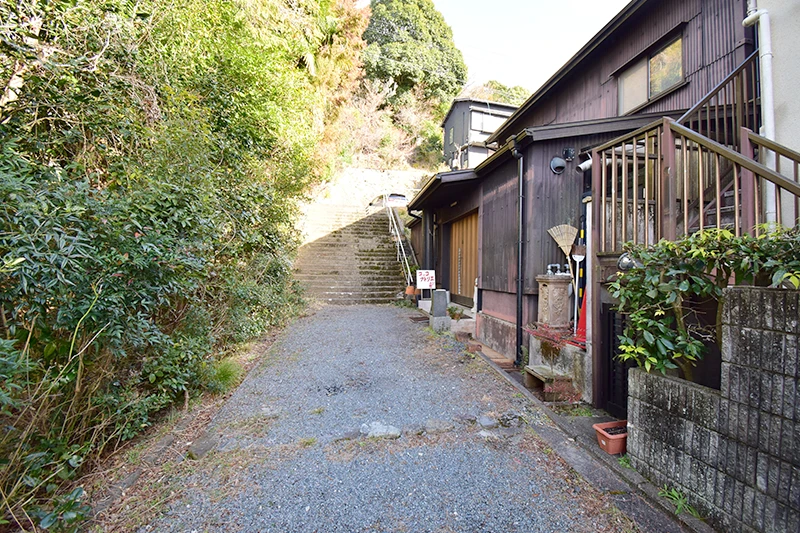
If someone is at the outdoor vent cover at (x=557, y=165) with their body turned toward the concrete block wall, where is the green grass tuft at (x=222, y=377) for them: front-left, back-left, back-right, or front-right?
front-right

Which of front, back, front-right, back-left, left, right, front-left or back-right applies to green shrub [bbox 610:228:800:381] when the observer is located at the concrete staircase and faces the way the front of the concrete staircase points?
front

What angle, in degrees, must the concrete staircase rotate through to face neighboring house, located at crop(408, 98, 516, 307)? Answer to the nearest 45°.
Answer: approximately 45° to its left

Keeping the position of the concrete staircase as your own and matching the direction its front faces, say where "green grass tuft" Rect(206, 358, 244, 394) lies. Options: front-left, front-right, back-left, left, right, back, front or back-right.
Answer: front

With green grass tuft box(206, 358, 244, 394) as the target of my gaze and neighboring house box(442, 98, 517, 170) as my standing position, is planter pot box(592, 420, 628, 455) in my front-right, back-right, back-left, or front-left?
front-left

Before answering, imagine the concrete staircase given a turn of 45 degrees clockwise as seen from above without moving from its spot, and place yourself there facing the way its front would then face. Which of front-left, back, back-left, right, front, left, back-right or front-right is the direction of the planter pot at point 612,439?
front-left

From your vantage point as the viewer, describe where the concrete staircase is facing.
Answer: facing the viewer

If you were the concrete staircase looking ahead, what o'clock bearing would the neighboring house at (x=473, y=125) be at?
The neighboring house is roughly at 8 o'clock from the concrete staircase.

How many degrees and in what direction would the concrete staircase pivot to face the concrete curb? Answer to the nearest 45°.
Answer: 0° — it already faces it
